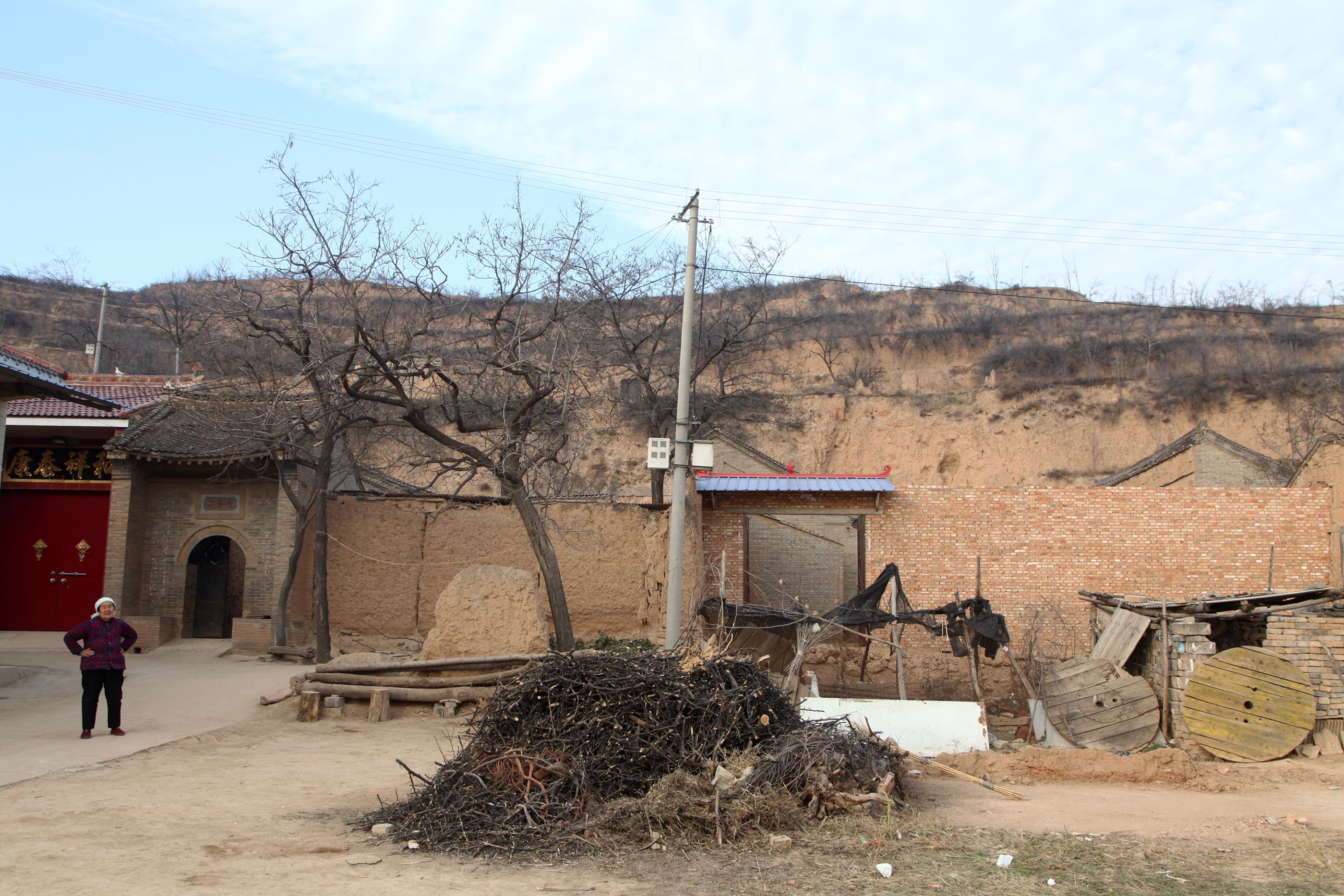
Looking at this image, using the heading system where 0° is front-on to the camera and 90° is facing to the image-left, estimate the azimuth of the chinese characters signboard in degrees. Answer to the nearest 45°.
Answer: approximately 0°

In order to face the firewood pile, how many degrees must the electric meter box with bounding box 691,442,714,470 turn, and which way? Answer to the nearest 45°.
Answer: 0° — it already faces it

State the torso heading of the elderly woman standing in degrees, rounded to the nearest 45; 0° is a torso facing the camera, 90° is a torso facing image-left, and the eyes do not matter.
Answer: approximately 0°

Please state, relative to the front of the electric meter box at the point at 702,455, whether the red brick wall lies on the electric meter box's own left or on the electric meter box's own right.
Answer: on the electric meter box's own left

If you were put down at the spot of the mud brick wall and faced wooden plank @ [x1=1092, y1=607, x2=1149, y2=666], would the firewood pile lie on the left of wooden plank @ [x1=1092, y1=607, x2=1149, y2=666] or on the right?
right

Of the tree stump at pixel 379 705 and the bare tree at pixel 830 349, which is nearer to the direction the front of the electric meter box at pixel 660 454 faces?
the tree stump

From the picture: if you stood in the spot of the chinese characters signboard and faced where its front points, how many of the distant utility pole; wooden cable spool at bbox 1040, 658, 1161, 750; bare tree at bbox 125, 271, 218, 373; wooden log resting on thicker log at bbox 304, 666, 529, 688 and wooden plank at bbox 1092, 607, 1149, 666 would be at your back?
2

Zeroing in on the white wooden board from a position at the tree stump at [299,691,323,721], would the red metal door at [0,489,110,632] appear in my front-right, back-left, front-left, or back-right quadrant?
back-left
